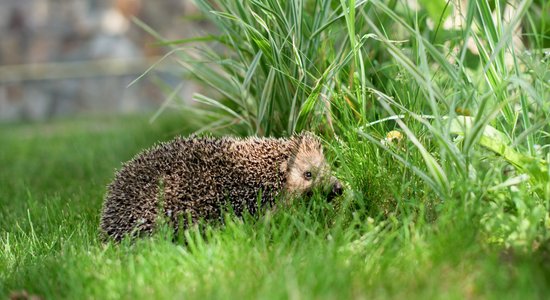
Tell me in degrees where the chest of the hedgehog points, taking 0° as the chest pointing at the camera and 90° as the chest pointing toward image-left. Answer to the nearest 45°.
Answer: approximately 270°
